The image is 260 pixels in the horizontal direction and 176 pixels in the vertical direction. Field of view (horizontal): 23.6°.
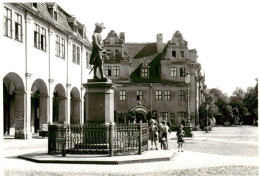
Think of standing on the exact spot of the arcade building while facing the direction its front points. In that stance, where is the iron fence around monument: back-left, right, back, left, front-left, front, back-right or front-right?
front-right

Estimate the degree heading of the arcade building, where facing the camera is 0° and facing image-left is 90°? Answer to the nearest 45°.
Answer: approximately 315°

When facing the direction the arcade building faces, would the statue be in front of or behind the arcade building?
in front
